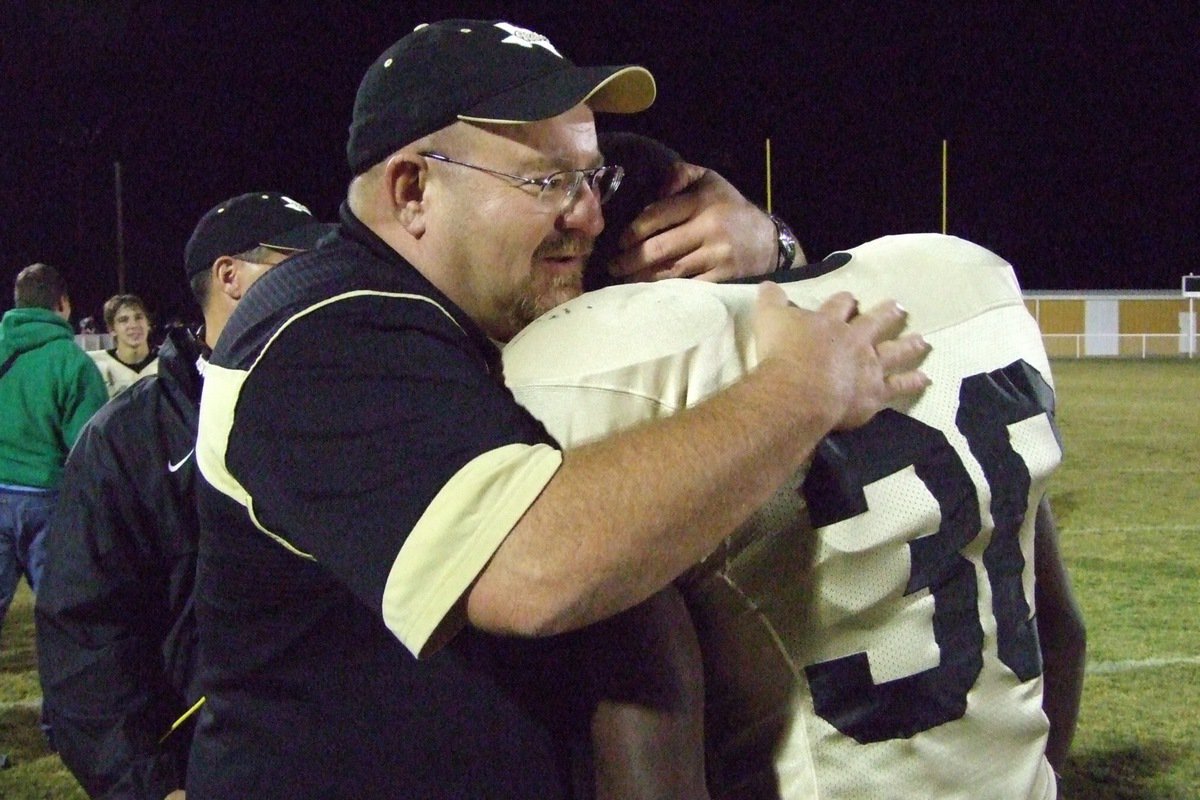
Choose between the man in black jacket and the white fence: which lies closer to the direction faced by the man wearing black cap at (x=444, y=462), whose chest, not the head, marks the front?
the white fence

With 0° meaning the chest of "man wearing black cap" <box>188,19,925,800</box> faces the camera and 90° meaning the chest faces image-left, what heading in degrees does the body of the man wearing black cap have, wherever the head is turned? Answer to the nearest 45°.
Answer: approximately 270°

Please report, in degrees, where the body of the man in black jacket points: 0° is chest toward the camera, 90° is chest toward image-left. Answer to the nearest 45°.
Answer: approximately 270°

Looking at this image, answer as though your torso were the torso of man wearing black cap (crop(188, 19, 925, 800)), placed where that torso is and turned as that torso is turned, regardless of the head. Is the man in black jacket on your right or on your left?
on your left

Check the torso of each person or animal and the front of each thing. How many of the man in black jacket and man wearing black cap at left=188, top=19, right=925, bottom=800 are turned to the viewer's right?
2
